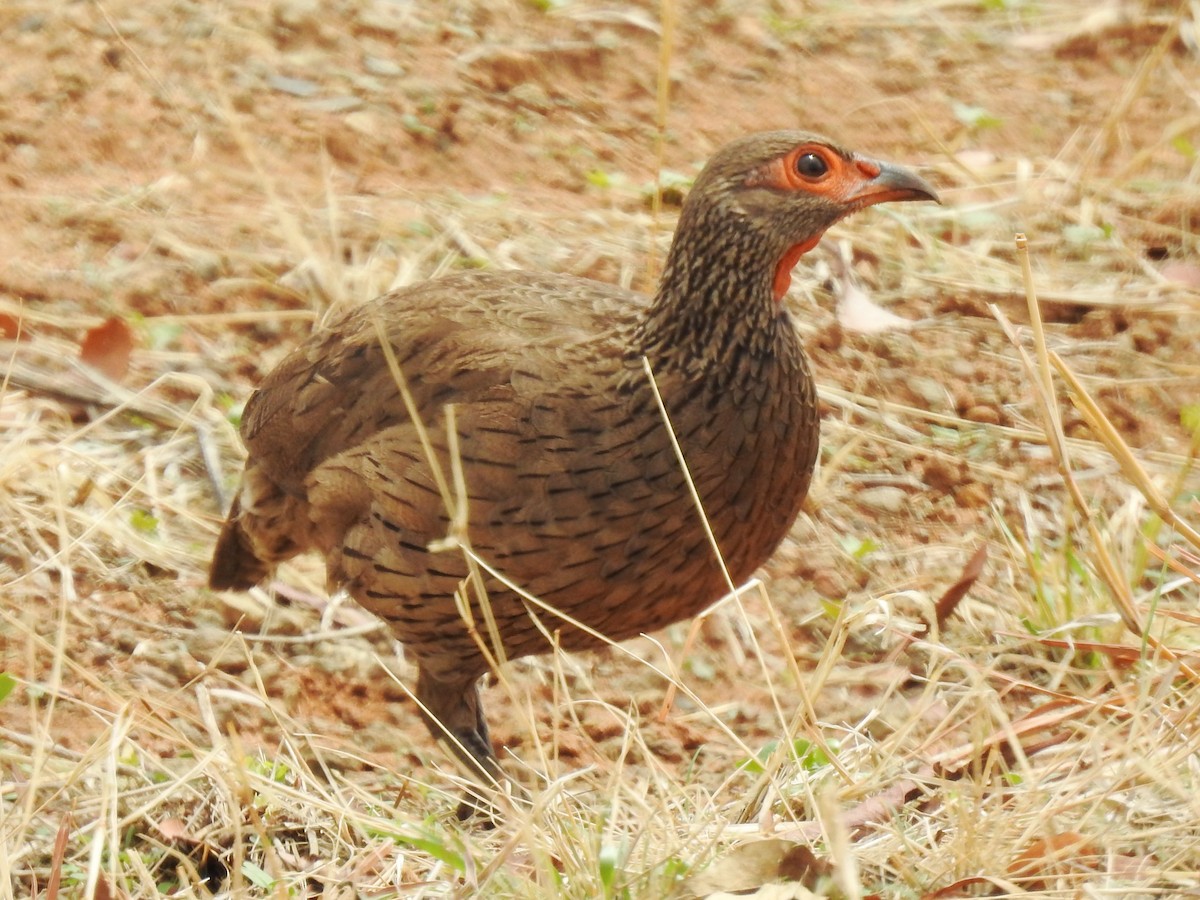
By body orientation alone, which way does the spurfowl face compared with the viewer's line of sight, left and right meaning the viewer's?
facing to the right of the viewer

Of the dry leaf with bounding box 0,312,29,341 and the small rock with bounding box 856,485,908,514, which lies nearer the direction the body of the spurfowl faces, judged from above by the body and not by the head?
the small rock

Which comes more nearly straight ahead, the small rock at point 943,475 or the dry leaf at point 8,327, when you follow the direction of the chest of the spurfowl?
the small rock

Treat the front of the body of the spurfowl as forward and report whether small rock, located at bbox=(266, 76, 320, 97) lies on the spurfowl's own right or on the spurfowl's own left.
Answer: on the spurfowl's own left

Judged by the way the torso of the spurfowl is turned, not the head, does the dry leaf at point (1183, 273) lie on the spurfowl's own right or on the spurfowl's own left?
on the spurfowl's own left

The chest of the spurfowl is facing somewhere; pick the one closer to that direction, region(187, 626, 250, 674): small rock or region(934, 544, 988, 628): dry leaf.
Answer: the dry leaf

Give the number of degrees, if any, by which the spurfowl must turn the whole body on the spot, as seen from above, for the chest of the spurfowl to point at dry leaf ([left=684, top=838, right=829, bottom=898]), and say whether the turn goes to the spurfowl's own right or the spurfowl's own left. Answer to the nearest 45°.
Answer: approximately 90° to the spurfowl's own right

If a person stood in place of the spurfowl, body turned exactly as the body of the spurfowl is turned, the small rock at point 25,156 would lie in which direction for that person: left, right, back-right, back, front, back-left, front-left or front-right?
back-left

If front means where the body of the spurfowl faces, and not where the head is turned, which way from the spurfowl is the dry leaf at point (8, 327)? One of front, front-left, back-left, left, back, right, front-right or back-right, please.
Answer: back-left

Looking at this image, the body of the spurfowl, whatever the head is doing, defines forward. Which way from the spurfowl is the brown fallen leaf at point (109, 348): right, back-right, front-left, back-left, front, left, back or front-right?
back-left

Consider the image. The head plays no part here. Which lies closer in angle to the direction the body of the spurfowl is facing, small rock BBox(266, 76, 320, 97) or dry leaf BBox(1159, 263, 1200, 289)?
the dry leaf
